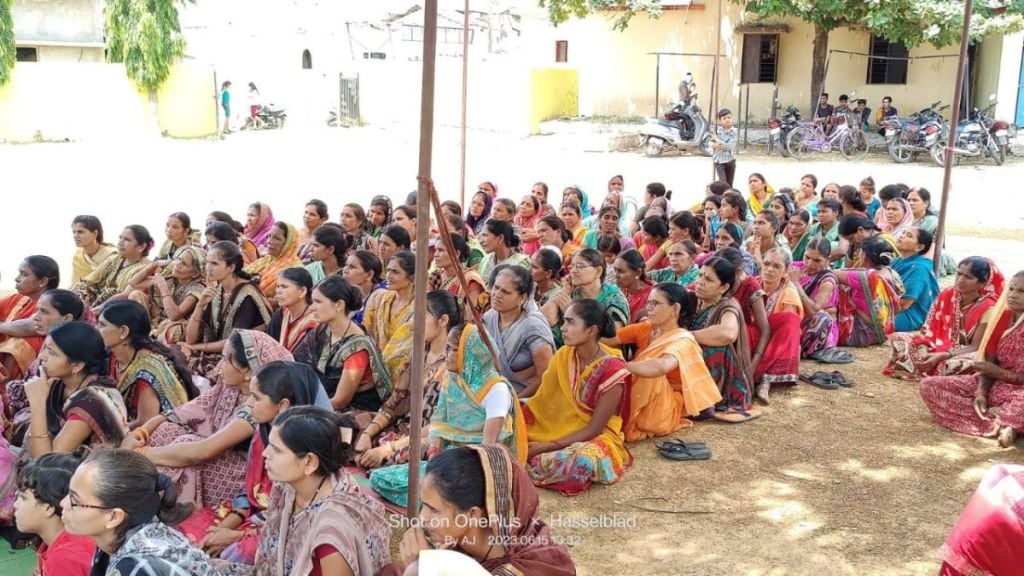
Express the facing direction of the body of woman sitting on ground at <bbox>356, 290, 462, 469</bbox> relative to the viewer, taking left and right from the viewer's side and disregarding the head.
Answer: facing to the left of the viewer

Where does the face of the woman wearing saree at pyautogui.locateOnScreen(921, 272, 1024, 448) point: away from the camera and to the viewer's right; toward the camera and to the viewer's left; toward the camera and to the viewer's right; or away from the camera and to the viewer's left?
toward the camera and to the viewer's left

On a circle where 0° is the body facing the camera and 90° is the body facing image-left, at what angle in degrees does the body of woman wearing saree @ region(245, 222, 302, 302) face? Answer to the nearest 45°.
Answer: approximately 45°

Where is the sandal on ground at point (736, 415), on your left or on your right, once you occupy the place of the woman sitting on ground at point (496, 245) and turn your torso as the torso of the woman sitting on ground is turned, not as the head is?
on your left

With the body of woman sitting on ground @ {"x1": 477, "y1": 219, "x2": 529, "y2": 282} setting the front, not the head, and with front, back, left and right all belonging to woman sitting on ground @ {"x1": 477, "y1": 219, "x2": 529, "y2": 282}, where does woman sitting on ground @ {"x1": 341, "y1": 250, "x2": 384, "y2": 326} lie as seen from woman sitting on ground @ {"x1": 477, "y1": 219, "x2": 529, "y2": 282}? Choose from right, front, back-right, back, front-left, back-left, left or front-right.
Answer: front

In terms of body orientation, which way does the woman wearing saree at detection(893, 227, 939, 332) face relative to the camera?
to the viewer's left

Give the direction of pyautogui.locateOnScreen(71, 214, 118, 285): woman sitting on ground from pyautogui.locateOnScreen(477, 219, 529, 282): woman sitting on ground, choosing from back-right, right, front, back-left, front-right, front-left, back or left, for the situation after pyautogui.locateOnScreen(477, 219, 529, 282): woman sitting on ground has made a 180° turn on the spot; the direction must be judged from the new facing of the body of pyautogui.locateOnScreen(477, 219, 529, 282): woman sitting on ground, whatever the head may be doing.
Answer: back-left

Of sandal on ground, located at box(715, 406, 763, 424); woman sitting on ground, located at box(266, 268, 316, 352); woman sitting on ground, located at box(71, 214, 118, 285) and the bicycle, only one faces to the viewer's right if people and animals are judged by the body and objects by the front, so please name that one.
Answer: the bicycle

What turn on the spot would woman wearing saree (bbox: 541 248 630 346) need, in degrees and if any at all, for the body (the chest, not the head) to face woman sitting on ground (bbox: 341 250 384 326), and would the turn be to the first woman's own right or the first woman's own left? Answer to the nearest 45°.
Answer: approximately 45° to the first woman's own right

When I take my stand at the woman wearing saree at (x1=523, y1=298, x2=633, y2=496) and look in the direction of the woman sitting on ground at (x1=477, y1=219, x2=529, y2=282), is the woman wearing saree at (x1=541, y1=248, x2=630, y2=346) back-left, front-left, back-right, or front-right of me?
front-right

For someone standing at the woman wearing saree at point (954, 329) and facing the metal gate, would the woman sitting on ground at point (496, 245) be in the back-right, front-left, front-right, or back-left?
front-left
